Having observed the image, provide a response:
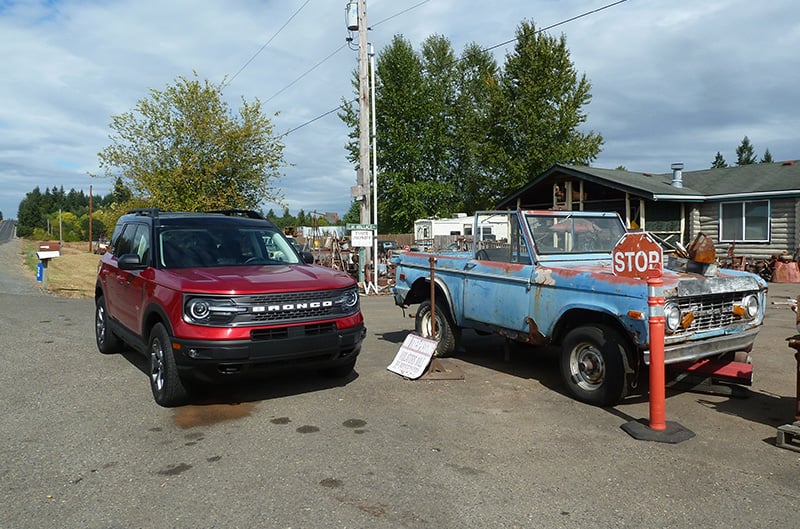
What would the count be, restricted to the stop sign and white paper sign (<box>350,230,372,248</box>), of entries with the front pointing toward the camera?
2

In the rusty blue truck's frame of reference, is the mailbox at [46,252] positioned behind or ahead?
behind

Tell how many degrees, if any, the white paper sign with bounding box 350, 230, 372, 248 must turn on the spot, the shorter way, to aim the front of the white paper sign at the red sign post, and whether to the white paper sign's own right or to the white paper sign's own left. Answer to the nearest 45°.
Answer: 0° — it already faces it

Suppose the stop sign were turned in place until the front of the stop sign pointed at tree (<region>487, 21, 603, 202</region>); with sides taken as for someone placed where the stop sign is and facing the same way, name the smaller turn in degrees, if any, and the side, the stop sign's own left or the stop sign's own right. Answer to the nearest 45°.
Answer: approximately 180°

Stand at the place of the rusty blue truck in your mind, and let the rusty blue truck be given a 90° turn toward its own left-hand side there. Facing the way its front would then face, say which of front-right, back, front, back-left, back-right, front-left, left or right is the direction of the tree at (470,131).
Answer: front-left

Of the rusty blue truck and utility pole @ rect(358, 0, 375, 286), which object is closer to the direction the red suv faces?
the rusty blue truck

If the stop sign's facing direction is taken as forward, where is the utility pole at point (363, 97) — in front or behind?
behind

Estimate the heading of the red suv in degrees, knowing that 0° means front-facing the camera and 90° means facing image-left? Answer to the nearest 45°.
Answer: approximately 315°

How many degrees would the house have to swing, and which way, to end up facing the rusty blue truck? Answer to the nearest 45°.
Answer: approximately 45° to its left

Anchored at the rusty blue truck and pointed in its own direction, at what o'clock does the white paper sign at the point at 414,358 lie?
The white paper sign is roughly at 5 o'clock from the rusty blue truck.

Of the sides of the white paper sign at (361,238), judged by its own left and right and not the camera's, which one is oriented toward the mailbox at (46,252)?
right

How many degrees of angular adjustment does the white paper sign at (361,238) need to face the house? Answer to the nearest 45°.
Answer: approximately 90° to its left

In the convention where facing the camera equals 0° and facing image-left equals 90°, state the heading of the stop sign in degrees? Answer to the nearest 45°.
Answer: approximately 0°

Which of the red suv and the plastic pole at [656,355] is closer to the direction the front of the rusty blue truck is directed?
the plastic pole

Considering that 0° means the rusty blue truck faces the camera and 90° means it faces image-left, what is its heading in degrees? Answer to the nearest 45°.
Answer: approximately 315°

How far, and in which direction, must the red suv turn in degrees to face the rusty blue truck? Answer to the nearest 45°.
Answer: approximately 45° to its left
